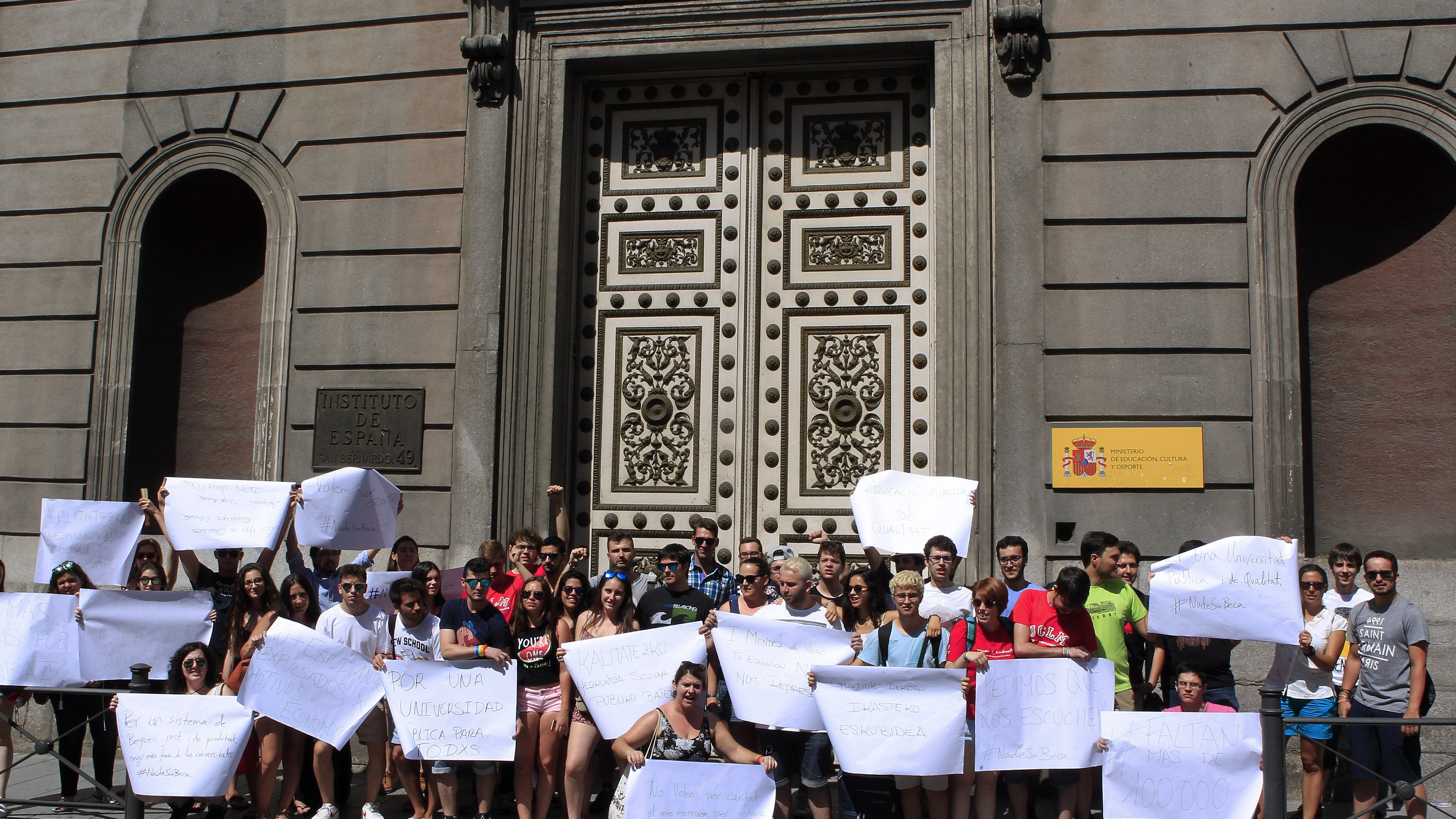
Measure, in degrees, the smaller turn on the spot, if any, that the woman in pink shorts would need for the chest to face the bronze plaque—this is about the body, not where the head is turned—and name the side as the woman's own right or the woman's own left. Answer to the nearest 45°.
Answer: approximately 135° to the woman's own right

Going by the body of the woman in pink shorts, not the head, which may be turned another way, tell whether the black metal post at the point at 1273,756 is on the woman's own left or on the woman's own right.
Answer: on the woman's own left

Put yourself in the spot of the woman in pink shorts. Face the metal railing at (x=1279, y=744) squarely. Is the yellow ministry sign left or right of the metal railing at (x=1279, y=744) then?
left

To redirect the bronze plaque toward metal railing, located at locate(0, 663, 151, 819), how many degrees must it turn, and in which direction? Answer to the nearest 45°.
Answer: approximately 45° to its right

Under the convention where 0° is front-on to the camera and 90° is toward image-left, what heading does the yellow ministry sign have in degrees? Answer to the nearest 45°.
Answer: approximately 0°

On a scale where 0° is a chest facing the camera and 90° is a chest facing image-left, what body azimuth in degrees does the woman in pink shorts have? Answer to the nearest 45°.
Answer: approximately 0°

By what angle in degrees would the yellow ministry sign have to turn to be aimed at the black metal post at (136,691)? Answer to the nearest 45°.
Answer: approximately 45° to its right

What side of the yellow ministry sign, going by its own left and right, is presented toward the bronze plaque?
right
